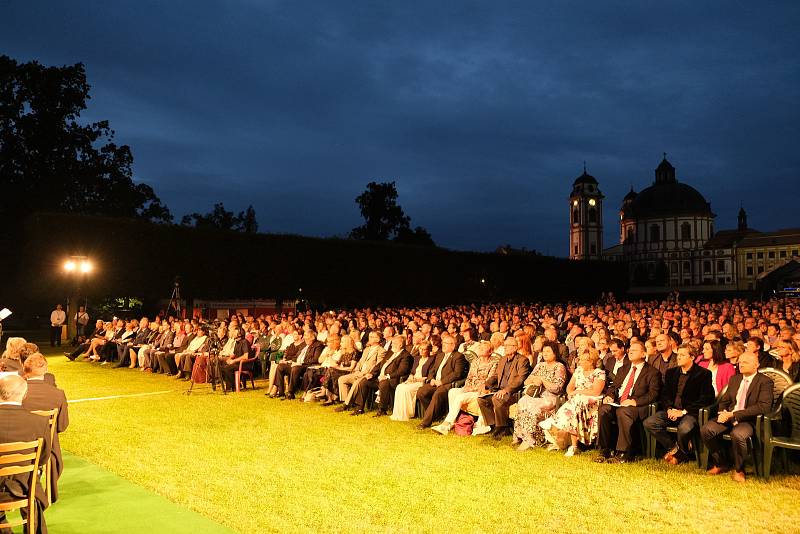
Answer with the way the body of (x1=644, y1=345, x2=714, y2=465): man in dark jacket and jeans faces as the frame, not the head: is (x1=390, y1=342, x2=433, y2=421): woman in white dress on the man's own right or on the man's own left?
on the man's own right

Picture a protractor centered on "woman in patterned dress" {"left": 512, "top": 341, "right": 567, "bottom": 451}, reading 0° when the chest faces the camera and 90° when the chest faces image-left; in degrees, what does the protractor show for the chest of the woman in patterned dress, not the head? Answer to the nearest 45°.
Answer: approximately 45°

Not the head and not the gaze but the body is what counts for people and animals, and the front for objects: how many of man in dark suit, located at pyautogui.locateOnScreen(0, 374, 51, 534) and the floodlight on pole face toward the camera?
1

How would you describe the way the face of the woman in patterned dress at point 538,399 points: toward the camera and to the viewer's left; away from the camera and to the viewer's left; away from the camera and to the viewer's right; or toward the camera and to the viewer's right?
toward the camera and to the viewer's left

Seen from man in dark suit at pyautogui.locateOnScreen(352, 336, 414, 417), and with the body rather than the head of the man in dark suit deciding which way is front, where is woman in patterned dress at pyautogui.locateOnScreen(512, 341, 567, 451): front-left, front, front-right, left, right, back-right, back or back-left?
left

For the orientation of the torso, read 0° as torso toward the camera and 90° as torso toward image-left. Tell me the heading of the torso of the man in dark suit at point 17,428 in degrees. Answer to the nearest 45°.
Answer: approximately 180°

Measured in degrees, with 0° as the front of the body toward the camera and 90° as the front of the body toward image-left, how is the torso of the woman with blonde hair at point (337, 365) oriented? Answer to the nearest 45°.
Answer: approximately 45°

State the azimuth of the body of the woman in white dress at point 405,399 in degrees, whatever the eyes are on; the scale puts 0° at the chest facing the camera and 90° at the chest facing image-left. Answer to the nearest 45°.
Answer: approximately 45°

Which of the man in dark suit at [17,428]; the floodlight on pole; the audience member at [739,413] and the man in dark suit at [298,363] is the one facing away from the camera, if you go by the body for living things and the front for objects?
the man in dark suit at [17,428]

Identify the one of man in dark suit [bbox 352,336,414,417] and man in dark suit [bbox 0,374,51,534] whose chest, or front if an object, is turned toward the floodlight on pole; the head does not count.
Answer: man in dark suit [bbox 0,374,51,534]

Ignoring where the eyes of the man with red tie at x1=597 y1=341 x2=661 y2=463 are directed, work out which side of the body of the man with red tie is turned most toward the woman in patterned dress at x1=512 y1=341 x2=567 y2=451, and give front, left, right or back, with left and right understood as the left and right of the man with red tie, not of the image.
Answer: right

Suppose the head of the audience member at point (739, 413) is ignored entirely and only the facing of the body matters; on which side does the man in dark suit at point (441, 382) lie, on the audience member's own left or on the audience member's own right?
on the audience member's own right

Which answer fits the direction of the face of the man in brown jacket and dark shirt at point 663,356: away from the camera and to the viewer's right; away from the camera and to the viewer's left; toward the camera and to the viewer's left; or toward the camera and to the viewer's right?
toward the camera and to the viewer's left

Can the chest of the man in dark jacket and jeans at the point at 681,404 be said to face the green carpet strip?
yes

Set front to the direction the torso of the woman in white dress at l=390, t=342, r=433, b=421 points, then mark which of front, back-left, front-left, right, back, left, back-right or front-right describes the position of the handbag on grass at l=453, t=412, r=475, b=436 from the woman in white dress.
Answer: left
